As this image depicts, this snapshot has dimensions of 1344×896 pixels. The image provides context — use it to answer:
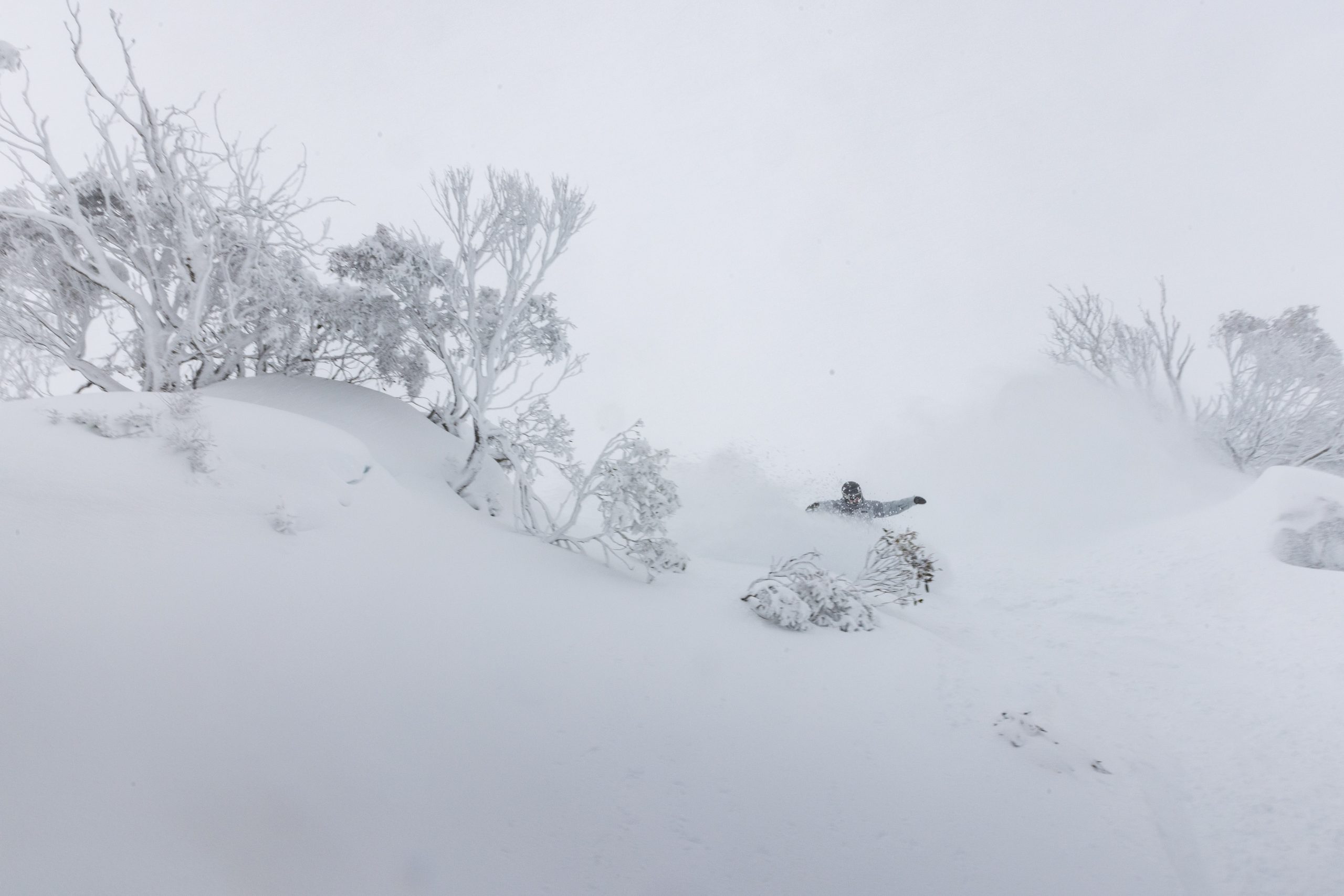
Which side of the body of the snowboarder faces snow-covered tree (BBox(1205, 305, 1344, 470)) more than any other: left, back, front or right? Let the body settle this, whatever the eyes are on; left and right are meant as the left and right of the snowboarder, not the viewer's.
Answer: left

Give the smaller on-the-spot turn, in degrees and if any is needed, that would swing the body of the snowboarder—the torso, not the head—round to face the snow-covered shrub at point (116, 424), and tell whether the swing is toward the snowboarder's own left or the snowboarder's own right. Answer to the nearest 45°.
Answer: approximately 45° to the snowboarder's own right

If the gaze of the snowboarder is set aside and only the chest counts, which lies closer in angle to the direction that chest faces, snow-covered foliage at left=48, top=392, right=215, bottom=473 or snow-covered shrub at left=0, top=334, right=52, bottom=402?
the snow-covered foliage

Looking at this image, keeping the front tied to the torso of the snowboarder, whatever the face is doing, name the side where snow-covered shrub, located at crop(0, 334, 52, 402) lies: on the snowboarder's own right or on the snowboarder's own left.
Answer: on the snowboarder's own right

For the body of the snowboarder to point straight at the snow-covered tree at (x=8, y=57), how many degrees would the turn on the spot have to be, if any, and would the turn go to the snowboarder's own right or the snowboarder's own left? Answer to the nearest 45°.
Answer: approximately 45° to the snowboarder's own right

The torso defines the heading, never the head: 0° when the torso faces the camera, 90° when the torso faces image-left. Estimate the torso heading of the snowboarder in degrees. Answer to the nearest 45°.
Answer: approximately 0°
